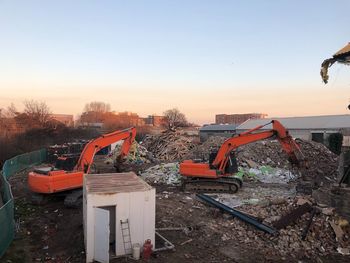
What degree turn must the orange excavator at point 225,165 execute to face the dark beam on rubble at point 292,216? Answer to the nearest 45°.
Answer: approximately 45° to its right

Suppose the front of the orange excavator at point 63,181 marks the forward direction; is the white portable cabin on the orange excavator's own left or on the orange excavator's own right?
on the orange excavator's own right

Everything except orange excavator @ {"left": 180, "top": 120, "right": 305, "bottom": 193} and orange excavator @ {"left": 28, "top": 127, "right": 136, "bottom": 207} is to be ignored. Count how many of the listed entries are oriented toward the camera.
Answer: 0

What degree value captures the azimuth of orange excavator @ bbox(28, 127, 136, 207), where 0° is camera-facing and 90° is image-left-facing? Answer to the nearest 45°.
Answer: approximately 225°

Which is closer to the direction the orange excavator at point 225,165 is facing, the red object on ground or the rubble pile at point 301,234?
the rubble pile

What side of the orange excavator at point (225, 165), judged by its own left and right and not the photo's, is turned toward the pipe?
right

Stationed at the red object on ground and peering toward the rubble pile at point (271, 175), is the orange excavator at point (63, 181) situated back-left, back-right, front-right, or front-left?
front-left

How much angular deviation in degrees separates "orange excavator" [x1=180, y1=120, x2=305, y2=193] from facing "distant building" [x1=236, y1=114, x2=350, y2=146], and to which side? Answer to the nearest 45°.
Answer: approximately 90° to its left

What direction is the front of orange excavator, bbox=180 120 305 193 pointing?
to the viewer's right

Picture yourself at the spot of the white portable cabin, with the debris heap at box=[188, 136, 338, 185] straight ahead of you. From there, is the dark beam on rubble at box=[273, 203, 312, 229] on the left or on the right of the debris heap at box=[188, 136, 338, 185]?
right

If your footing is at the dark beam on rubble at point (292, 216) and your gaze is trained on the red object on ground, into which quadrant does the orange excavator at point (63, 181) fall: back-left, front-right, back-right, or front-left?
front-right

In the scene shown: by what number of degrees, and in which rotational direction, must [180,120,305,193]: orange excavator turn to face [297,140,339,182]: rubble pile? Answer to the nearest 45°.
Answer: approximately 45° to its left

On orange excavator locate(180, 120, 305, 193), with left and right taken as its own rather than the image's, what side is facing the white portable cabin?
right

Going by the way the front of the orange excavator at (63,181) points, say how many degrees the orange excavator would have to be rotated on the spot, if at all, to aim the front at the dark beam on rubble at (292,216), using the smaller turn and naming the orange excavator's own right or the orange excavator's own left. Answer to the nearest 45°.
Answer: approximately 90° to the orange excavator's own right
